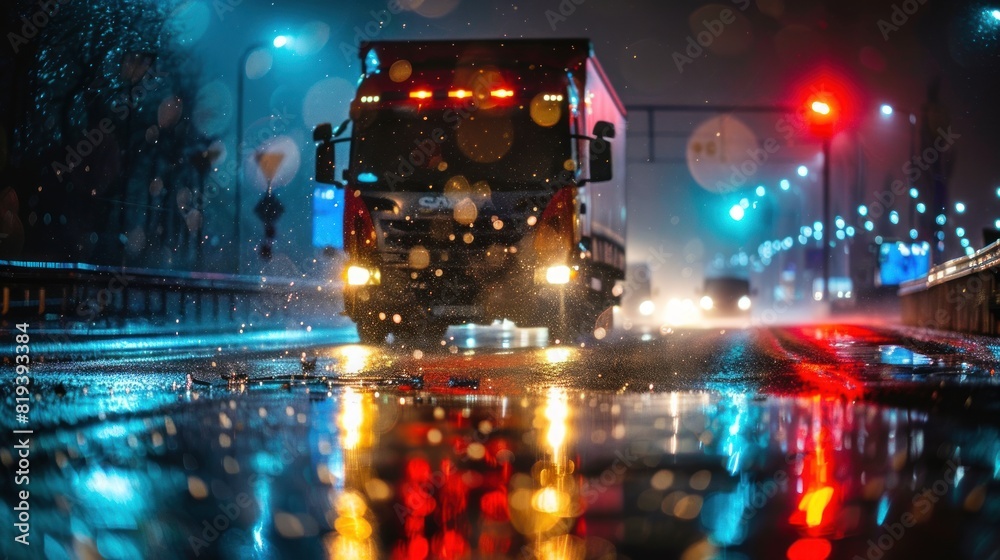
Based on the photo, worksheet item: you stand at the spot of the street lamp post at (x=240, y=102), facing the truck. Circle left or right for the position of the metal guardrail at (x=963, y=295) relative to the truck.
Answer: left

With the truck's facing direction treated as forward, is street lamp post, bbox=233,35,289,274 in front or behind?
behind

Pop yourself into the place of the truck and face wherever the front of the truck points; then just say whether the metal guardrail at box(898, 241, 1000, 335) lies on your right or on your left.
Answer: on your left

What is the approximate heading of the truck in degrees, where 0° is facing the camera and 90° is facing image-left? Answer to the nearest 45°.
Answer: approximately 0°

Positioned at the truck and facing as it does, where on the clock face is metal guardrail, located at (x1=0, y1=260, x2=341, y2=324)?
The metal guardrail is roughly at 4 o'clock from the truck.
